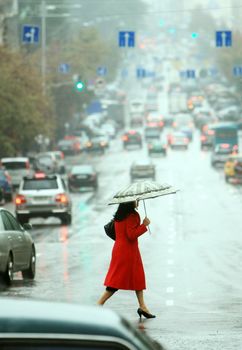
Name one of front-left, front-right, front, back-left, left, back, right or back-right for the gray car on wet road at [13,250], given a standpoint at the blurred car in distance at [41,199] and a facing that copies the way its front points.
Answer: back

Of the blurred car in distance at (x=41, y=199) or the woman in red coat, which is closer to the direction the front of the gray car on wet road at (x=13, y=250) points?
the blurred car in distance

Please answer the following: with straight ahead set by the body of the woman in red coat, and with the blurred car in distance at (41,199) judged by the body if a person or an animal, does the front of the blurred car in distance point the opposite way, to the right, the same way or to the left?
to the left

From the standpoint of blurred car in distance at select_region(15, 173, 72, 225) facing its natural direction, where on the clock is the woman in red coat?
The woman in red coat is roughly at 6 o'clock from the blurred car in distance.

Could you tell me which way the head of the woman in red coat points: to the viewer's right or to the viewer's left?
to the viewer's right

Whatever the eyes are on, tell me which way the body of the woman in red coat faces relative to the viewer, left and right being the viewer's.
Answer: facing to the right of the viewer

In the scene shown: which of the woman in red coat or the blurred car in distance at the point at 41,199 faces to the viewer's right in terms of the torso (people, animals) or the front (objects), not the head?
the woman in red coat

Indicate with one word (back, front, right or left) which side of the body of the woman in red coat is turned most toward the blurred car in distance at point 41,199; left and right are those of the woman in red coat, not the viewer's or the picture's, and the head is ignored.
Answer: left

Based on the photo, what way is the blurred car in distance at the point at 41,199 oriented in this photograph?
away from the camera

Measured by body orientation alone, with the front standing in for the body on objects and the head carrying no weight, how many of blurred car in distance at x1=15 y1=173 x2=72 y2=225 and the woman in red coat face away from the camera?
1

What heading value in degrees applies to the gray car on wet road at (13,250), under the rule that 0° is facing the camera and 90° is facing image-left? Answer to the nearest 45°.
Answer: approximately 225°

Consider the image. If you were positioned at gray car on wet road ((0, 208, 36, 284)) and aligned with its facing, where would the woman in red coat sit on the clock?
The woman in red coat is roughly at 4 o'clock from the gray car on wet road.

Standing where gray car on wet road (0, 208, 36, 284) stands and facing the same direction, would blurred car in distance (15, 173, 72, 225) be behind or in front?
in front
